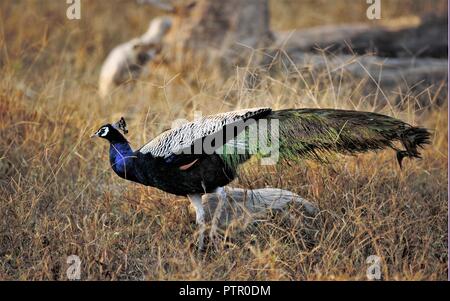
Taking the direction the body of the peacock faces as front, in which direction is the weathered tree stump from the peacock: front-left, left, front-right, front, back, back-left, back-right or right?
right

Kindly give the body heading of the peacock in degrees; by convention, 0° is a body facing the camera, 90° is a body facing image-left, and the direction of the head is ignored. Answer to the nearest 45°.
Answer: approximately 90°
